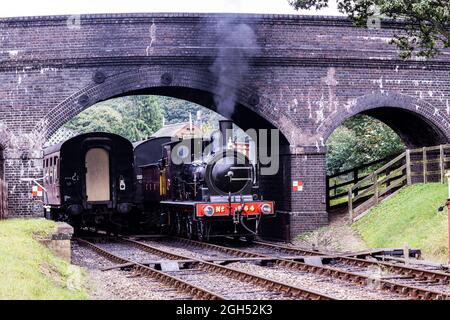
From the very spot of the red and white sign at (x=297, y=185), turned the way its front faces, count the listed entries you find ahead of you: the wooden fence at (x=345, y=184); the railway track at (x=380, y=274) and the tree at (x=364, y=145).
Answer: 1

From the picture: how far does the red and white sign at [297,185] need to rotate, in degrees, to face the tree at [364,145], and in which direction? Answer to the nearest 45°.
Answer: approximately 180°

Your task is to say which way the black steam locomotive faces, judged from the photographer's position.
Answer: facing the viewer and to the right of the viewer

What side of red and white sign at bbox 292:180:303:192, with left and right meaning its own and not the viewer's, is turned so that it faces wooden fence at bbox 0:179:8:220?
right

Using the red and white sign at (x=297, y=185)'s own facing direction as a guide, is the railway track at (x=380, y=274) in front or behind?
in front

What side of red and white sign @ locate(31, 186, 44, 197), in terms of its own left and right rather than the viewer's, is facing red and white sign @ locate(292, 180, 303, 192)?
left

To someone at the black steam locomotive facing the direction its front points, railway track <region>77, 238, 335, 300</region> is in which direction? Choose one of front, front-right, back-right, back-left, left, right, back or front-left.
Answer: front-right

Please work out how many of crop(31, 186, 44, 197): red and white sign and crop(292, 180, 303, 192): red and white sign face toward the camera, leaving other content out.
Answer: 2

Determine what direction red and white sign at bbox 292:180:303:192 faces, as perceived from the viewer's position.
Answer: facing the viewer

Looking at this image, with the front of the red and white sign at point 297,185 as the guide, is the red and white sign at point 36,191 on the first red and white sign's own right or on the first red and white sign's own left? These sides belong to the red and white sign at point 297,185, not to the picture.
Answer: on the first red and white sign's own right

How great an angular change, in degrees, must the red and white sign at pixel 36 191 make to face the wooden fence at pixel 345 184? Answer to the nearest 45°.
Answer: approximately 90° to its left
